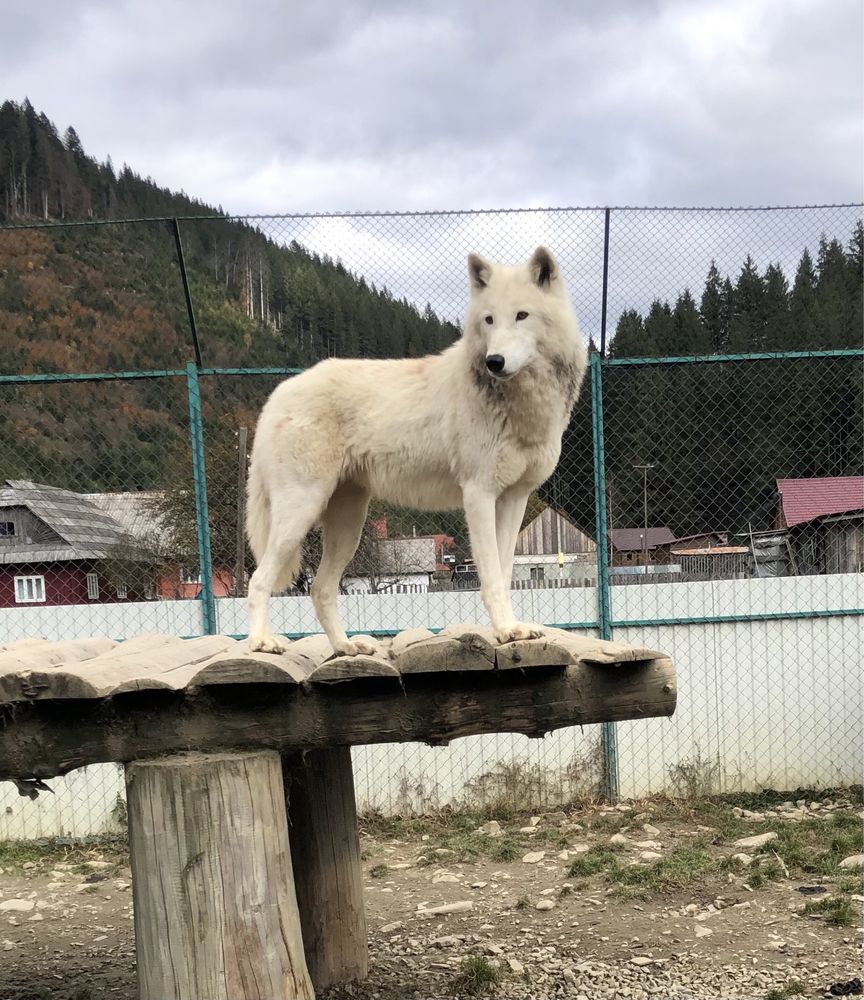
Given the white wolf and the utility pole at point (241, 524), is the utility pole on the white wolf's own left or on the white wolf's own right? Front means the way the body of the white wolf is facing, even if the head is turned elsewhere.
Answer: on the white wolf's own left

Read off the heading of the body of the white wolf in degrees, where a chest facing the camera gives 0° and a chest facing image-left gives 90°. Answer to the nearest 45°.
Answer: approximately 270°

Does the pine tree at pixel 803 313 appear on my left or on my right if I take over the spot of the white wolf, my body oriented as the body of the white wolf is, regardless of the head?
on my left

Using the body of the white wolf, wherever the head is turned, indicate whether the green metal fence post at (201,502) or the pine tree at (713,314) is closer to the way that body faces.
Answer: the pine tree

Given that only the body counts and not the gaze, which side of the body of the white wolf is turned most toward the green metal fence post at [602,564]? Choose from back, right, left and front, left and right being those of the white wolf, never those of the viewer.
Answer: left

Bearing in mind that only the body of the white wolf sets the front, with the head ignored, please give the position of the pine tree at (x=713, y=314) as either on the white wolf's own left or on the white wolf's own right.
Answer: on the white wolf's own left
